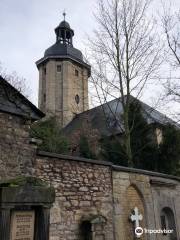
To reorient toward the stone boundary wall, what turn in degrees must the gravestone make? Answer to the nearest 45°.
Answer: approximately 135° to its left

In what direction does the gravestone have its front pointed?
toward the camera

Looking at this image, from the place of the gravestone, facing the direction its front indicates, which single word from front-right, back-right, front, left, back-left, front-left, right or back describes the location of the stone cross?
back-left
